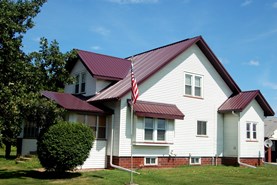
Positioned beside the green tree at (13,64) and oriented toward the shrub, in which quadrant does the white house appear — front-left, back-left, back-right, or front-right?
front-left

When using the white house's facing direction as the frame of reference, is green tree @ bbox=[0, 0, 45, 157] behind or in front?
in front

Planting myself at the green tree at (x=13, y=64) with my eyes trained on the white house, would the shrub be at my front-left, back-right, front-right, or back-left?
front-right

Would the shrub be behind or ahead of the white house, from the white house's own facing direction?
ahead

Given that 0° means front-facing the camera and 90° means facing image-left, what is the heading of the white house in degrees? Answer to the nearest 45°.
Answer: approximately 45°
